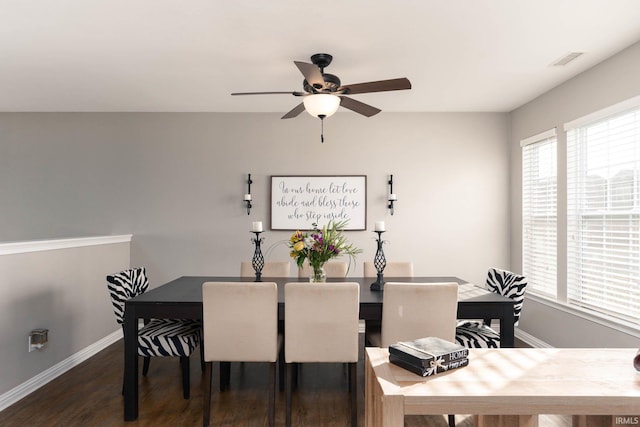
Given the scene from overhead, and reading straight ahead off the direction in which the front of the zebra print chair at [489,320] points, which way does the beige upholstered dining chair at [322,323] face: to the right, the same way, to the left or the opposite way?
to the right

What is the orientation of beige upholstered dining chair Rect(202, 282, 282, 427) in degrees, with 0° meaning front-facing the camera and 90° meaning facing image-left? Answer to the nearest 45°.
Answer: approximately 180°

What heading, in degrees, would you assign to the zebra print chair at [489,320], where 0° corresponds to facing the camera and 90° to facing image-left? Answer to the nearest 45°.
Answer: approximately 45°

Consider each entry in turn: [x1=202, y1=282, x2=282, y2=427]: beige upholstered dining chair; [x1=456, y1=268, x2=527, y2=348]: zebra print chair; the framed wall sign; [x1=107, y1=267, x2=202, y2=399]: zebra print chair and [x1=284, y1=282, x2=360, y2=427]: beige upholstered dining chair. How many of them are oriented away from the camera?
2

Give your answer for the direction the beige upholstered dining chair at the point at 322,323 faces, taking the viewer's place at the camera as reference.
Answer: facing away from the viewer

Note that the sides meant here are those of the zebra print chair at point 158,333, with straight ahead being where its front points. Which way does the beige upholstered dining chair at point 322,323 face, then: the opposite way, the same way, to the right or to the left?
to the left

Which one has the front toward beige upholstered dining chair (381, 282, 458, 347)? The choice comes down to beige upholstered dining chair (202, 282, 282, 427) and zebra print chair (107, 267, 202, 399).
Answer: the zebra print chair

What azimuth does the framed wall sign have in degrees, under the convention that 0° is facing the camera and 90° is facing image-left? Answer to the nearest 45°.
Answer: approximately 0°

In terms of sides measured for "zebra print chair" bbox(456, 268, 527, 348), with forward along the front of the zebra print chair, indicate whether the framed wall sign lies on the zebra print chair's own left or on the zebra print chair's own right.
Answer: on the zebra print chair's own right

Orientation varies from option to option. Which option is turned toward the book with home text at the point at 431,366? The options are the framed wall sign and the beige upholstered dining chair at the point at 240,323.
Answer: the framed wall sign

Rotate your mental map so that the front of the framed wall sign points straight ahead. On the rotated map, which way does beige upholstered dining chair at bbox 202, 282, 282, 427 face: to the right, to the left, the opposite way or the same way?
the opposite way
